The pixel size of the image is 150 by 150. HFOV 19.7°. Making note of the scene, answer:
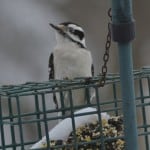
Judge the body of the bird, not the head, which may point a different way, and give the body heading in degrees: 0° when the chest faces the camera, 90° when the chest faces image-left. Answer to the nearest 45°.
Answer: approximately 0°
